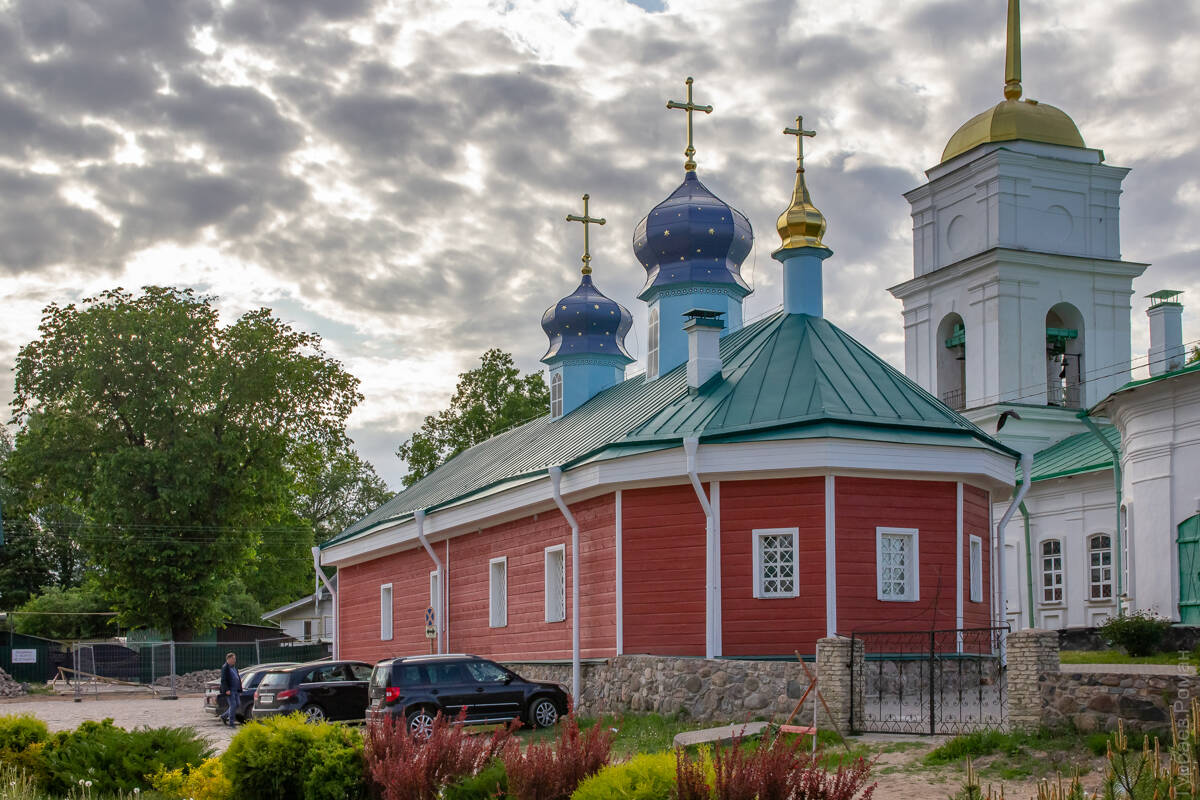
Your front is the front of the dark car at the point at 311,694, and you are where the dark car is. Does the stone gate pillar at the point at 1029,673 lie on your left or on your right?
on your right

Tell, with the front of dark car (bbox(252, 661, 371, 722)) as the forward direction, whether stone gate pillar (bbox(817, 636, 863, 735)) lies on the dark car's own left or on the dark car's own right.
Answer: on the dark car's own right

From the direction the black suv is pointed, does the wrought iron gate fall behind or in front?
in front

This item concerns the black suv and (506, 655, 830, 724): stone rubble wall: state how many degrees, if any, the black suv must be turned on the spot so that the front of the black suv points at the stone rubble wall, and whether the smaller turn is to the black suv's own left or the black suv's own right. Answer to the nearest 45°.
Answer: approximately 45° to the black suv's own right

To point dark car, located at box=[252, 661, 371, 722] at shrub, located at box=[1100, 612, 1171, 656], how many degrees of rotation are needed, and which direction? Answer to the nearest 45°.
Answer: approximately 45° to its right

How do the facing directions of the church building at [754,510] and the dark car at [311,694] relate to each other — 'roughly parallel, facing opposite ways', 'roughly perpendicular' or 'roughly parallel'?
roughly perpendicular

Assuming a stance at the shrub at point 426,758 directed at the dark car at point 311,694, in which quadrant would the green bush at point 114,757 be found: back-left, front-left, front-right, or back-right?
front-left

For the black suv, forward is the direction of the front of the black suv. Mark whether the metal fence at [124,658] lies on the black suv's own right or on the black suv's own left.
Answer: on the black suv's own left

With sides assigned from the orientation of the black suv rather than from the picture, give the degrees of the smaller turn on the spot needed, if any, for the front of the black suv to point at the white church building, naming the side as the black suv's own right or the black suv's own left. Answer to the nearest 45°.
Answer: approximately 45° to the black suv's own left

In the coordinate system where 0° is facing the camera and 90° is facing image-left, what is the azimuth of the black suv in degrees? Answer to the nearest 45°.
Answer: approximately 270°
